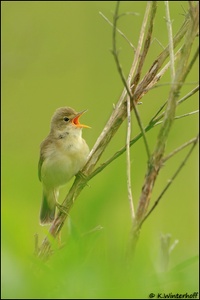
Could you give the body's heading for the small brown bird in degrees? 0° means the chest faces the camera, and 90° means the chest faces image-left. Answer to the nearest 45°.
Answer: approximately 315°

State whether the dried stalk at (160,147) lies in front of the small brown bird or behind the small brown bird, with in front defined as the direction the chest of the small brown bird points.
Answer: in front
